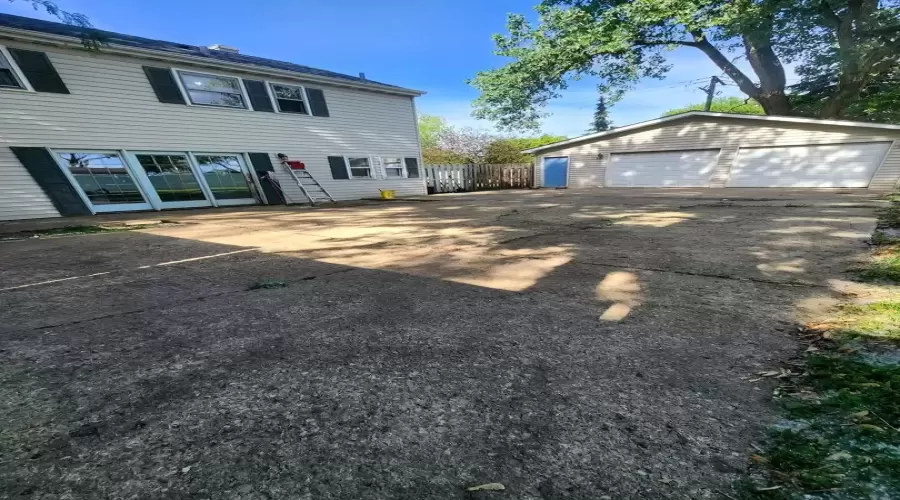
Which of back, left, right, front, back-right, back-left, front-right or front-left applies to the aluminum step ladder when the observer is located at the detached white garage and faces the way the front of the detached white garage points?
front-right

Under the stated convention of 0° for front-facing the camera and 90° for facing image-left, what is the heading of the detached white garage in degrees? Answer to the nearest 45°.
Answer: approximately 0°

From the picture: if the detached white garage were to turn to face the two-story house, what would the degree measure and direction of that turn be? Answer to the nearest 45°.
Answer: approximately 45° to its right

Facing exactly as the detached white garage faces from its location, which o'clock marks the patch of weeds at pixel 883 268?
The patch of weeds is roughly at 12 o'clock from the detached white garage.

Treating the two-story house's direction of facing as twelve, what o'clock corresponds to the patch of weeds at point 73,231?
The patch of weeds is roughly at 2 o'clock from the two-story house.

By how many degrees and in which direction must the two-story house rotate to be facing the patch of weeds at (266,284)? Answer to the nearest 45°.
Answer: approximately 45° to its right

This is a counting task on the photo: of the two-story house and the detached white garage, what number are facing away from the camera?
0

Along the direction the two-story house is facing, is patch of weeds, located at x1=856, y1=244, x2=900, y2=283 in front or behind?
in front
